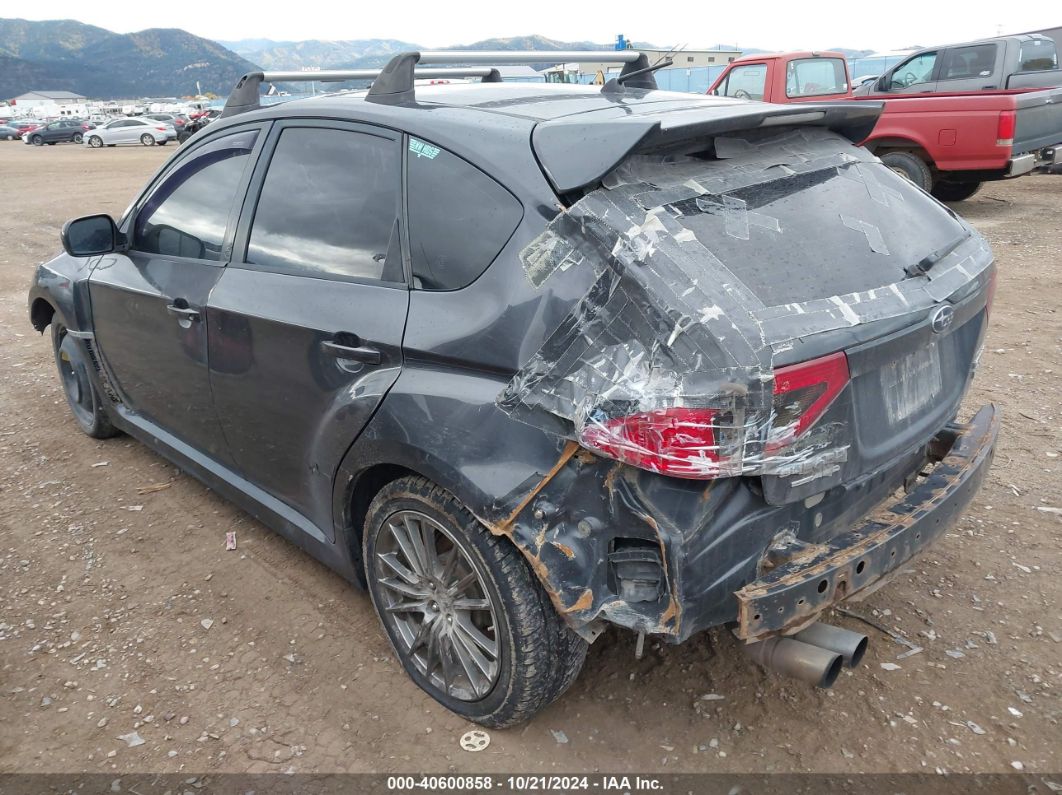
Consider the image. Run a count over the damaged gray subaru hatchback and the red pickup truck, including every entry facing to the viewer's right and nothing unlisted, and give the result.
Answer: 0

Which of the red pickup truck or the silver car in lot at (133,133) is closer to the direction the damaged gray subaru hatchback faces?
the silver car in lot

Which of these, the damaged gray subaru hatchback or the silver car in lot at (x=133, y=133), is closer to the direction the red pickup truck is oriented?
the silver car in lot

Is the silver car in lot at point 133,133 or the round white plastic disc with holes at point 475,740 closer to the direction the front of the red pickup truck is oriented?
the silver car in lot

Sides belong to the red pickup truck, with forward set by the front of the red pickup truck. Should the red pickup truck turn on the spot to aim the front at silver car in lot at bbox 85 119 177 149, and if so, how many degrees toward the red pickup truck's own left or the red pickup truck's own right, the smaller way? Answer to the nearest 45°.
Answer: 0° — it already faces it

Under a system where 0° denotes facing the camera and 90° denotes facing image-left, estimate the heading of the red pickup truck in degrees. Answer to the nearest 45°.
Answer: approximately 135°

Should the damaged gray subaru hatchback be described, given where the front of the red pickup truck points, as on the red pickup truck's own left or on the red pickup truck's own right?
on the red pickup truck's own left

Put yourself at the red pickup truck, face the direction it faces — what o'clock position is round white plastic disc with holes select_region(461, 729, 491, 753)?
The round white plastic disc with holes is roughly at 8 o'clock from the red pickup truck.
